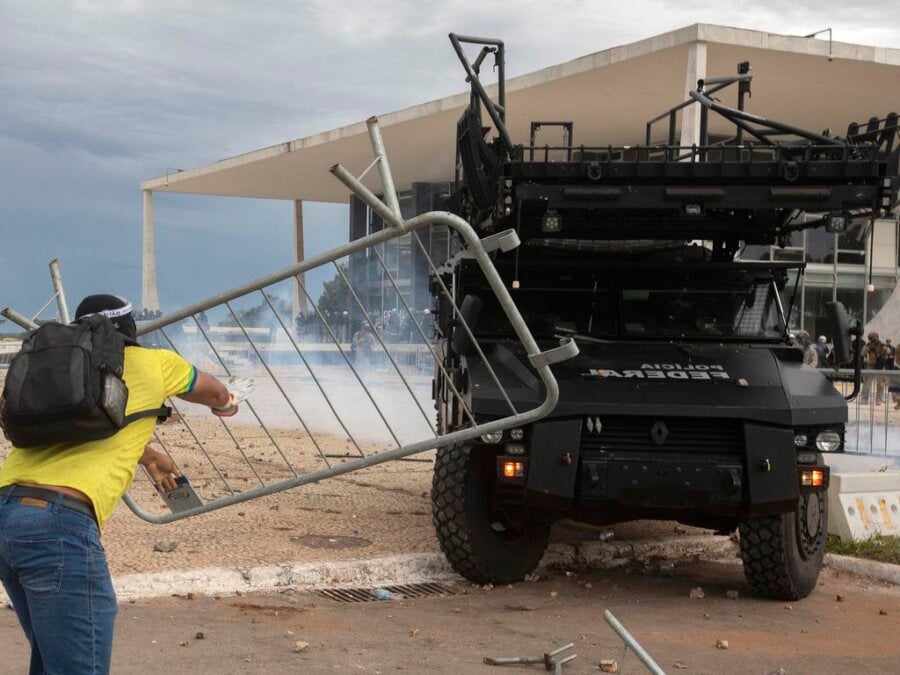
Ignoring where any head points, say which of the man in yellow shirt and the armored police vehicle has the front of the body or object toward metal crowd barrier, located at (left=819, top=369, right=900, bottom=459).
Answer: the man in yellow shirt

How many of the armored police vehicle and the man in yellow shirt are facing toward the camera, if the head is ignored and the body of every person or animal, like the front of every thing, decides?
1

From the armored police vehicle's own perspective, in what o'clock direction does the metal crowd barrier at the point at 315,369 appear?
The metal crowd barrier is roughly at 2 o'clock from the armored police vehicle.

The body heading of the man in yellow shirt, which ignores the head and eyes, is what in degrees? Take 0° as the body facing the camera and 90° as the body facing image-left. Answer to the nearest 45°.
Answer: approximately 225°

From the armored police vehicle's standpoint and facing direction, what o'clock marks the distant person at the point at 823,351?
The distant person is roughly at 7 o'clock from the armored police vehicle.

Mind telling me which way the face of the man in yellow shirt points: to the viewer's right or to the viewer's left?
to the viewer's right

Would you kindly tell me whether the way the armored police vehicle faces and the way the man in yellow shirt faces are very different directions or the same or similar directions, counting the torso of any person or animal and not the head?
very different directions

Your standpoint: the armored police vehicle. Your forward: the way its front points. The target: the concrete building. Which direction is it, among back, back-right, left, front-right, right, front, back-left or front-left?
back

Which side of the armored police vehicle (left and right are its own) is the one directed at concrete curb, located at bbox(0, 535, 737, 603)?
right
